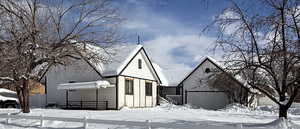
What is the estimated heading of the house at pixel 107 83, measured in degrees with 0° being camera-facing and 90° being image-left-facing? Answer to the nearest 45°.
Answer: approximately 45°

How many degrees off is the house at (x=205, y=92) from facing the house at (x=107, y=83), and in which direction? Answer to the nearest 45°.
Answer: approximately 45° to its right

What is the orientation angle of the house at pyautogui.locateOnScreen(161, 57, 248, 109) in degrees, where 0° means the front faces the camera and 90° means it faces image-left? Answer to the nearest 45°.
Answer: approximately 0°

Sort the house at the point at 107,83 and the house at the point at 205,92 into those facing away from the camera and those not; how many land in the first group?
0

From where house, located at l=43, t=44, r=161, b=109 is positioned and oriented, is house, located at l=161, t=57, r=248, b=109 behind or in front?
behind
